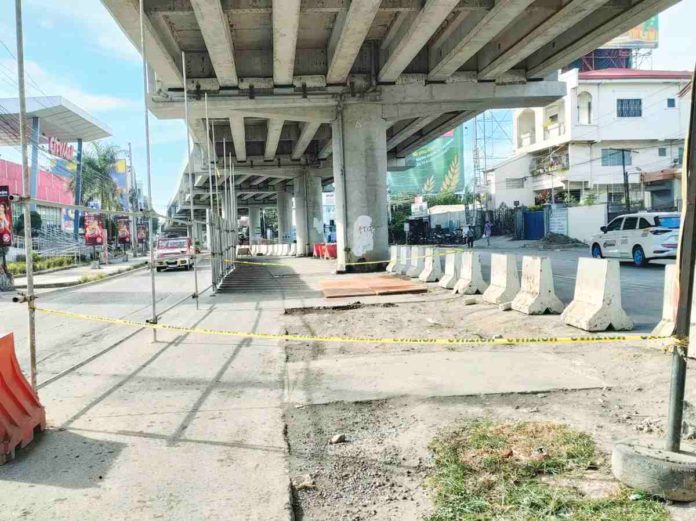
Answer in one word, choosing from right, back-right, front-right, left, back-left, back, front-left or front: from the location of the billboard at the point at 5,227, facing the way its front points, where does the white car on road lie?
front-left

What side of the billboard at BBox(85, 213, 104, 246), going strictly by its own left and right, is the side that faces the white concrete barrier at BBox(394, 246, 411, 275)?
front

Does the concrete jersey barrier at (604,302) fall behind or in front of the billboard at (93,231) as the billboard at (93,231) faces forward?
in front

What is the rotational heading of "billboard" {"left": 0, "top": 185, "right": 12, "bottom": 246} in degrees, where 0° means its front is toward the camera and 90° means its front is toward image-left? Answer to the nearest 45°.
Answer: approximately 0°
